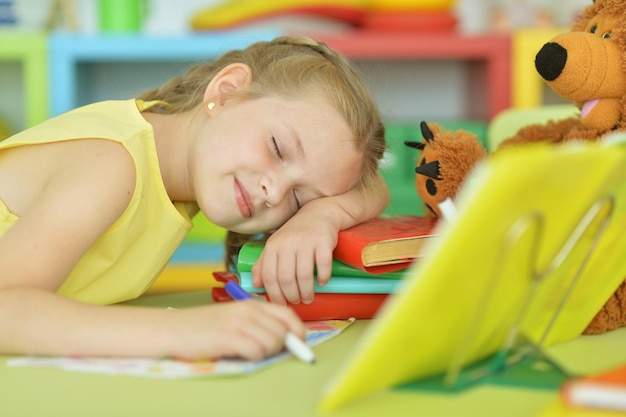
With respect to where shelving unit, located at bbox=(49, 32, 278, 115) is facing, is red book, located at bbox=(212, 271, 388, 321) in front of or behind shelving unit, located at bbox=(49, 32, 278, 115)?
in front

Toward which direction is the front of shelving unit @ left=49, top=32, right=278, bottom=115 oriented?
toward the camera

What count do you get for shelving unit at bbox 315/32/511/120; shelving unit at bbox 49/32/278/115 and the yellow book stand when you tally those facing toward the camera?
2

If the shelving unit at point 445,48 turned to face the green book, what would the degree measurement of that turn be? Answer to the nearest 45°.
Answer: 0° — it already faces it

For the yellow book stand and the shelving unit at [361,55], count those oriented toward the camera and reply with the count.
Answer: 1

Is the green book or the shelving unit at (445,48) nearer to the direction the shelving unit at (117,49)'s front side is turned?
the green book

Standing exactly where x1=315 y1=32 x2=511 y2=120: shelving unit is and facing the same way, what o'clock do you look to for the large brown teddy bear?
The large brown teddy bear is roughly at 12 o'clock from the shelving unit.

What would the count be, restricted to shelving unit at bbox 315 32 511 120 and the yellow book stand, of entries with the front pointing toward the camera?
1

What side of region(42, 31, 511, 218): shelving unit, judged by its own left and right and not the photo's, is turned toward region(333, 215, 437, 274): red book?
front

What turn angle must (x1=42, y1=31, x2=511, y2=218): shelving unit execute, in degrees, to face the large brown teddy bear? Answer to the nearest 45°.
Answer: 0° — it already faces it

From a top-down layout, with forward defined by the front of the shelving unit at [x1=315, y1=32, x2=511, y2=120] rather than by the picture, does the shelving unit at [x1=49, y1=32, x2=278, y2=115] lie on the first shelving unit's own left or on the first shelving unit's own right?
on the first shelving unit's own right

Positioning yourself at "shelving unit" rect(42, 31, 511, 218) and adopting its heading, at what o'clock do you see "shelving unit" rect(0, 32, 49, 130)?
"shelving unit" rect(0, 32, 49, 130) is roughly at 3 o'clock from "shelving unit" rect(42, 31, 511, 218).

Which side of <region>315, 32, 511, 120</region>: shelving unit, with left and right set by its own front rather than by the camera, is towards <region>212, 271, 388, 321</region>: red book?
front
